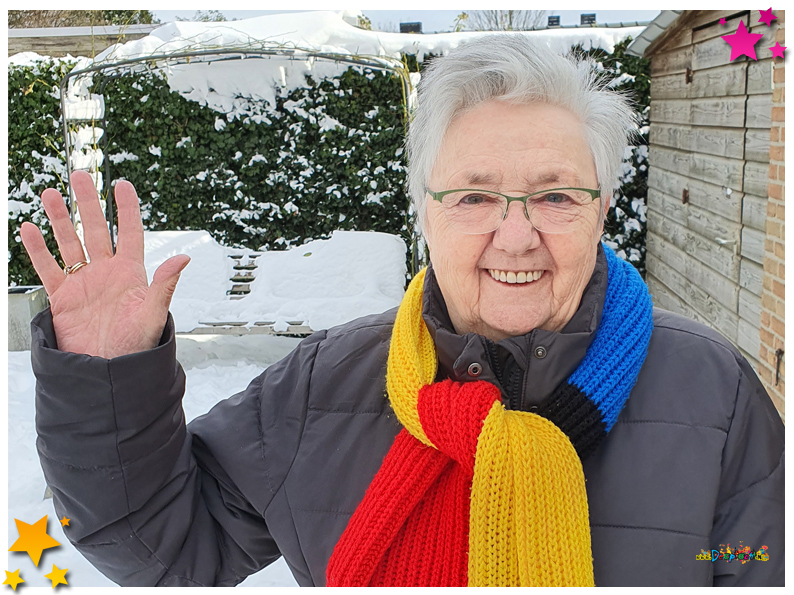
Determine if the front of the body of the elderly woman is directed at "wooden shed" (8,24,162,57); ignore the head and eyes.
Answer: no

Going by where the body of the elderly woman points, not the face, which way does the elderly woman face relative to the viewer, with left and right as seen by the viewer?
facing the viewer

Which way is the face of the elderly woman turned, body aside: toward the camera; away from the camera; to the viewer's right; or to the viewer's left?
toward the camera
